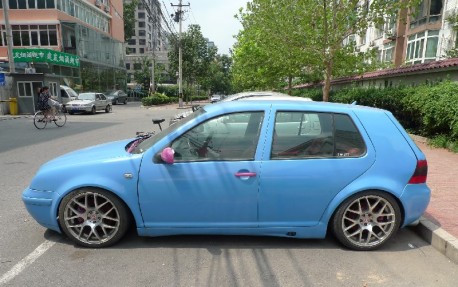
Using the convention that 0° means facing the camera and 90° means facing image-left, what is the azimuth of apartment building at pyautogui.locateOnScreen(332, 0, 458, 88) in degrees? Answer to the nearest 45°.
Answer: approximately 45°

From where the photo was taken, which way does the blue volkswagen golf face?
to the viewer's left

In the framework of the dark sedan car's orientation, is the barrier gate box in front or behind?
in front

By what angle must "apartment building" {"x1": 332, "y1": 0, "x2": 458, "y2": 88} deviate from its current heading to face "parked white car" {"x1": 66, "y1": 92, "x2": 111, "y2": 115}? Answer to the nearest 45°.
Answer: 0° — it already faces it

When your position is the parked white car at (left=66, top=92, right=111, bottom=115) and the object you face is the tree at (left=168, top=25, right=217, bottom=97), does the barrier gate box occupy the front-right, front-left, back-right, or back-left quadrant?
back-left

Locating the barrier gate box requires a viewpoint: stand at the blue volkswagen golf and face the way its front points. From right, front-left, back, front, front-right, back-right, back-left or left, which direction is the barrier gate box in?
front-right
